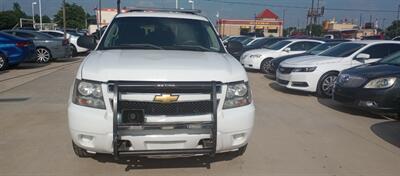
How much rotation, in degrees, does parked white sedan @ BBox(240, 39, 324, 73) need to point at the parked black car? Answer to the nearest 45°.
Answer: approximately 45° to its left

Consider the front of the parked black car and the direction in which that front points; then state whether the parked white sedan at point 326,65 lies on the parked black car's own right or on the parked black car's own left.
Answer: on the parked black car's own right

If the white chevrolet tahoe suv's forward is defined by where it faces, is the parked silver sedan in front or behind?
behind

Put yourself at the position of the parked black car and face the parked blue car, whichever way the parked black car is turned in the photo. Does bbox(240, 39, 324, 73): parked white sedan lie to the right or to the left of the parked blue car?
right

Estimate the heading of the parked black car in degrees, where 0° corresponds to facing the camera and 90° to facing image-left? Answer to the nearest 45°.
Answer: approximately 45°

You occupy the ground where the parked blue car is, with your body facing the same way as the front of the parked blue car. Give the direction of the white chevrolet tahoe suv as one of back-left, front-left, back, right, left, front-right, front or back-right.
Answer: back-left

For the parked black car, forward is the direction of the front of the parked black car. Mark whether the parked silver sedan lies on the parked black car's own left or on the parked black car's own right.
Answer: on the parked black car's own right

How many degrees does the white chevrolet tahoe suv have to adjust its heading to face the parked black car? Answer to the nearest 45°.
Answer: approximately 135° to its left

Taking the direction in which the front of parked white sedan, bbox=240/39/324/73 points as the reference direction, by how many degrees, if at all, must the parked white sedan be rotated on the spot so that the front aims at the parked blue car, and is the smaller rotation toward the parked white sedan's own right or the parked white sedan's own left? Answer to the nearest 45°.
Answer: approximately 45° to the parked white sedan's own right
